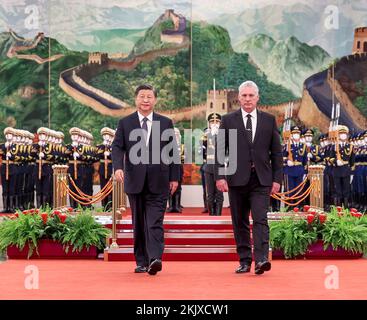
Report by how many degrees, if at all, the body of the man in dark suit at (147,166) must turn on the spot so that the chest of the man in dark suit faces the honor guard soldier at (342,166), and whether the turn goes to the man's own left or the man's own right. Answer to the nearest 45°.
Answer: approximately 135° to the man's own left

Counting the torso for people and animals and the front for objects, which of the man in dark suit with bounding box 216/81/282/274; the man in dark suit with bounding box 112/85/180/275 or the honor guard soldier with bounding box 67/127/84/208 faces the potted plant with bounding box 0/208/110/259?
the honor guard soldier

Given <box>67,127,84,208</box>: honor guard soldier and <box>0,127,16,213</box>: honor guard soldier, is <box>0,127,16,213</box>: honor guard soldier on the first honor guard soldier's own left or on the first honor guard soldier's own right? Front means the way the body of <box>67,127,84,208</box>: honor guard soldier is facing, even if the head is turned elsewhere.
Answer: on the first honor guard soldier's own right

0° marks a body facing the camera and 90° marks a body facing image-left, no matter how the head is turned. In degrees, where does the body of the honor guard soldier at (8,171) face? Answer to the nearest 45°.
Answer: approximately 0°

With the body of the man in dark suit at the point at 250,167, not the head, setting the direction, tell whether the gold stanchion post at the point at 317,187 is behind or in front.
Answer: behind

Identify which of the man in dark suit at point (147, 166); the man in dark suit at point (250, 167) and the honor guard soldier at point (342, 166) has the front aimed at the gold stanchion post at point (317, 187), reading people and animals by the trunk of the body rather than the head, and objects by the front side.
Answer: the honor guard soldier

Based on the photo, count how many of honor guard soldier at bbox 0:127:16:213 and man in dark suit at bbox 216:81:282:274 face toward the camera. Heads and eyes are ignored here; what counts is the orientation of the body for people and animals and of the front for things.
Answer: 2

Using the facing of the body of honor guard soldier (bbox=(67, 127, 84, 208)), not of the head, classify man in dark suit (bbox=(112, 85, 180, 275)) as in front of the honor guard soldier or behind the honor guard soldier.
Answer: in front

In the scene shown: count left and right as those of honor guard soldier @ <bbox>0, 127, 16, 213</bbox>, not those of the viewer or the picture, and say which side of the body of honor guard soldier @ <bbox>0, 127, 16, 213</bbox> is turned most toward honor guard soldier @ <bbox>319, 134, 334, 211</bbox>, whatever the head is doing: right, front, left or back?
left

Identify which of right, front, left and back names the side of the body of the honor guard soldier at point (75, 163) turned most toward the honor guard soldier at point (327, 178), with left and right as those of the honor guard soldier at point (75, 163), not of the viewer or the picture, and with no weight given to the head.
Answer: left

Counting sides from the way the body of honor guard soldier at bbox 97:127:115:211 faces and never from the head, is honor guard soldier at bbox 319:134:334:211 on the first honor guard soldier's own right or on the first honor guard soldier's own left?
on the first honor guard soldier's own left

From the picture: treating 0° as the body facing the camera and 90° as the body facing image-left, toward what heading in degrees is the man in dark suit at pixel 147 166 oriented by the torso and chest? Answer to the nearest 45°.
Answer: approximately 0°

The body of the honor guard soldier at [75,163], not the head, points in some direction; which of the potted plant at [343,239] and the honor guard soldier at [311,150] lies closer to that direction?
the potted plant

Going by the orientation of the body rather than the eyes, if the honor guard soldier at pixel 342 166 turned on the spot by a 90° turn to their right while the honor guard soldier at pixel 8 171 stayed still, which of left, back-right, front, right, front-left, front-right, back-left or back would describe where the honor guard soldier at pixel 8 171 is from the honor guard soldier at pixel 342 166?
front
